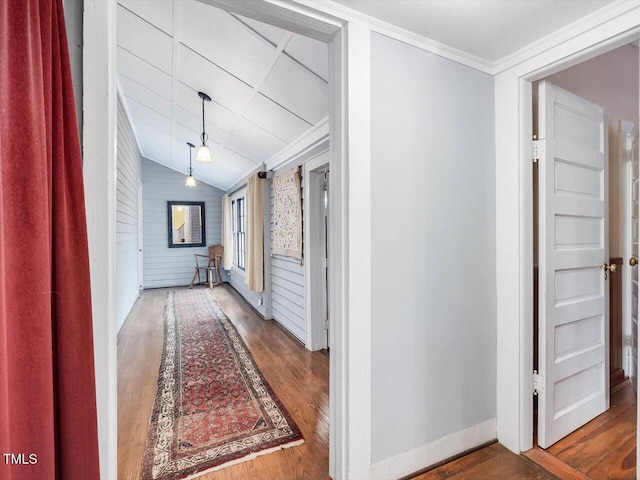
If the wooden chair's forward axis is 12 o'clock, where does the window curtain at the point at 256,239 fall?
The window curtain is roughly at 10 o'clock from the wooden chair.

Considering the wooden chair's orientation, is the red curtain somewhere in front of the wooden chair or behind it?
in front

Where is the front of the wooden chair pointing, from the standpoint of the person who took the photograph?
facing the viewer and to the left of the viewer

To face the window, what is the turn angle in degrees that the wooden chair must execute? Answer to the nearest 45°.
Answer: approximately 45° to its left

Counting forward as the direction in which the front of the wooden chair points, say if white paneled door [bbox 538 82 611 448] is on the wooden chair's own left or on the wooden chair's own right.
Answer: on the wooden chair's own left

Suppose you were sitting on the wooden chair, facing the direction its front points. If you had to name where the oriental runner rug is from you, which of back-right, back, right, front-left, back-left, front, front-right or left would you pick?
front-left
